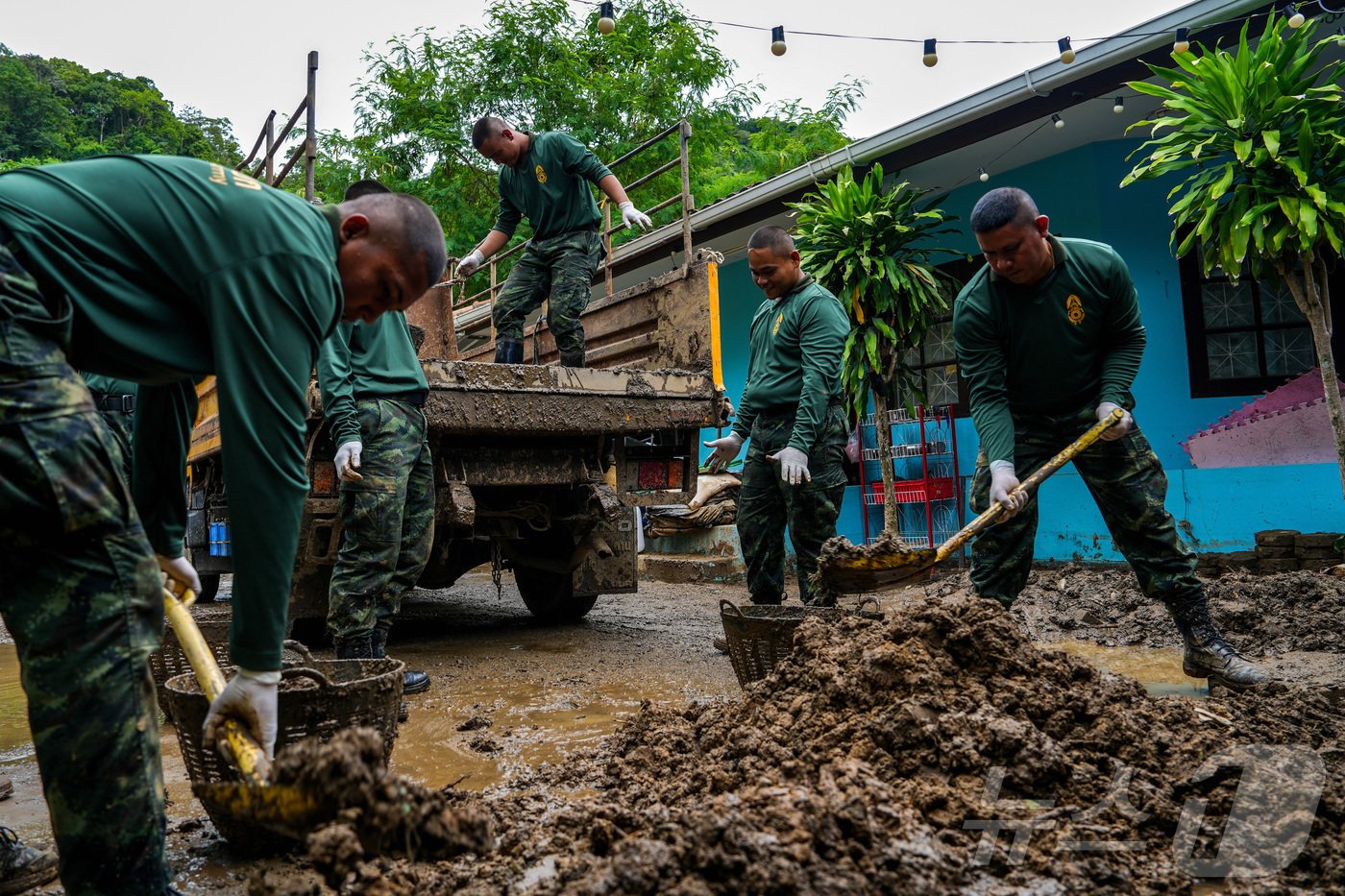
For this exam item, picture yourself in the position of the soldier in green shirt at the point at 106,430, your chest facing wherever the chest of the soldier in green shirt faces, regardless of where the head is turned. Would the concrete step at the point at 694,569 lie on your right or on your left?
on your left

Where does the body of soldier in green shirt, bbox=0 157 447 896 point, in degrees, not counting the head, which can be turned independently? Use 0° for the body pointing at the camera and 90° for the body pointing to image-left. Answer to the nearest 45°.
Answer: approximately 270°

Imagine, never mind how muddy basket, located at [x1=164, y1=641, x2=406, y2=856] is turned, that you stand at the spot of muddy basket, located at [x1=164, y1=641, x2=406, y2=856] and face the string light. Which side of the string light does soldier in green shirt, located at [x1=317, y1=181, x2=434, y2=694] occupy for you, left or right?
left

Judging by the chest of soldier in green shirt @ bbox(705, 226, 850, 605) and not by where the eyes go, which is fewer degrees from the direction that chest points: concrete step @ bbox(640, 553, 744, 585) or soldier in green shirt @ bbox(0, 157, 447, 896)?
the soldier in green shirt

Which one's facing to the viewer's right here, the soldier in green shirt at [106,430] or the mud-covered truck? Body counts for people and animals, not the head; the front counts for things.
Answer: the soldier in green shirt

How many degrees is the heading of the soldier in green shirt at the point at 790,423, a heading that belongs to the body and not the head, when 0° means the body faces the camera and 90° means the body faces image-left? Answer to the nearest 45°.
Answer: approximately 45°
